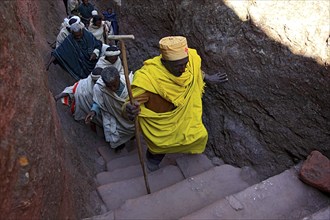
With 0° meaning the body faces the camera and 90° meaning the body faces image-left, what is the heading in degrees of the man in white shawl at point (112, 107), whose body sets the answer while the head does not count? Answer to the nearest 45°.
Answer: approximately 315°

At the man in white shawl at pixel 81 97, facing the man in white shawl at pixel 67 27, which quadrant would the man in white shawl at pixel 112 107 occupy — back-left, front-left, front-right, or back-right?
back-right

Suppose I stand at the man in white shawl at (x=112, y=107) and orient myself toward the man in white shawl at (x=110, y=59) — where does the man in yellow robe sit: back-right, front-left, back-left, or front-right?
back-right

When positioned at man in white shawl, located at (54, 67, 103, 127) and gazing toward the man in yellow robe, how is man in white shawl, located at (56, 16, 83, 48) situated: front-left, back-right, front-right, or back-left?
back-left

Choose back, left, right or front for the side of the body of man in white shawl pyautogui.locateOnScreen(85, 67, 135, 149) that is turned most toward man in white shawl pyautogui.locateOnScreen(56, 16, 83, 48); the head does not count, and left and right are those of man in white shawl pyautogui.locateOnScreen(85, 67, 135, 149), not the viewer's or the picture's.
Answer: back

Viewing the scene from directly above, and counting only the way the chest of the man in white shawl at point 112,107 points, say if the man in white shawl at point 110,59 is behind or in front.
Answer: behind

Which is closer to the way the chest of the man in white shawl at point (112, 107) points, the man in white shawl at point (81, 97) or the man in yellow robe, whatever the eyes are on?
the man in yellow robe
